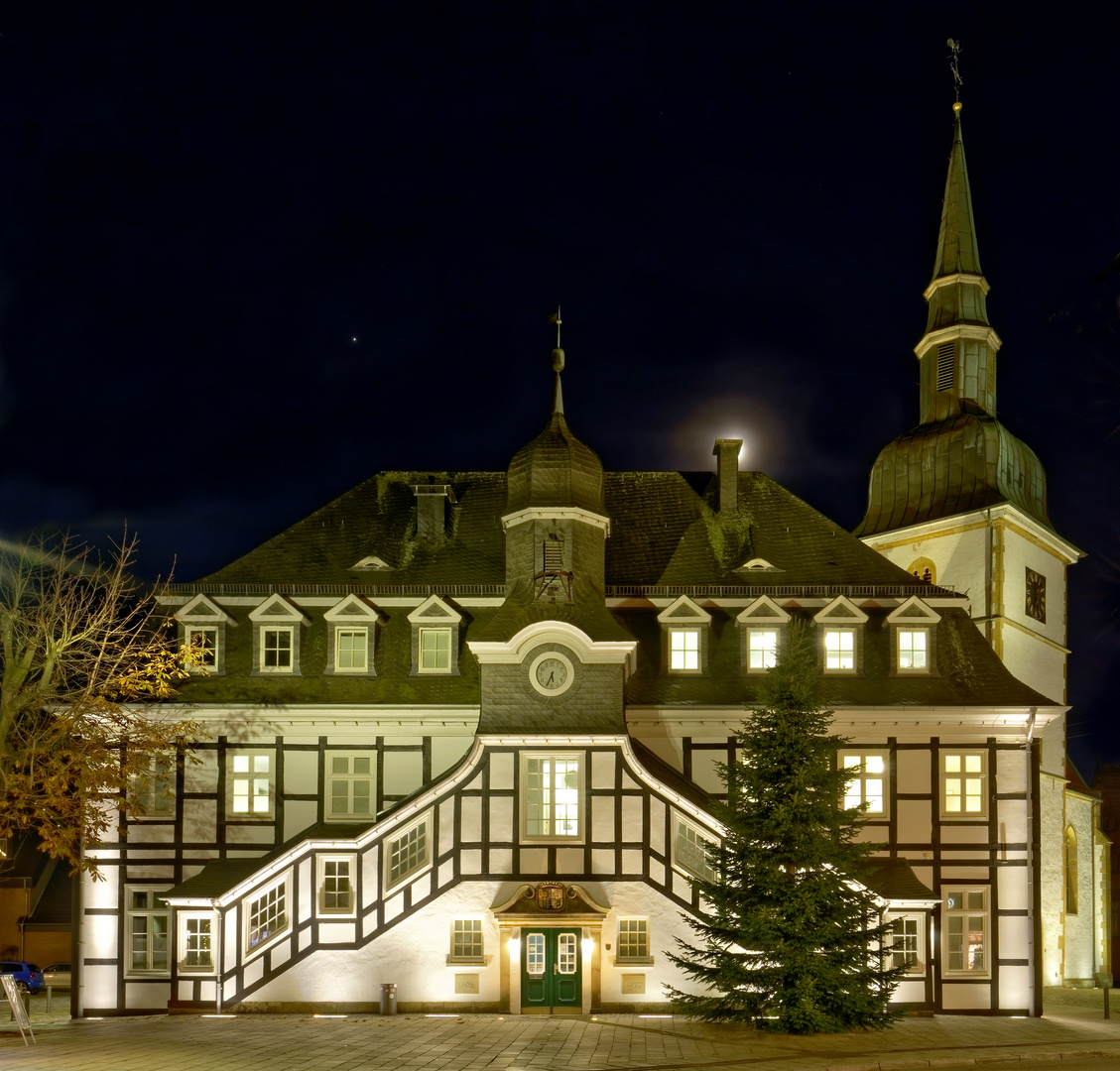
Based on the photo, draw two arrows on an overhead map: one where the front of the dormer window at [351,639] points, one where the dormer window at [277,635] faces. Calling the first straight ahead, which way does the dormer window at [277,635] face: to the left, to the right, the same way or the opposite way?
the same way

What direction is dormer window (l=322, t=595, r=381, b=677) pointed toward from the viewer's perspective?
toward the camera

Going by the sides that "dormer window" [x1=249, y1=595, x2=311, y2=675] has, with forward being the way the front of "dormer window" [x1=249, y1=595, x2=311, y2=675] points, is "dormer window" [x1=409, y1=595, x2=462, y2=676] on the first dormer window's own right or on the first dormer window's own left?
on the first dormer window's own left

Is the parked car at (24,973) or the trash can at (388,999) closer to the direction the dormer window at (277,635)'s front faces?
the trash can

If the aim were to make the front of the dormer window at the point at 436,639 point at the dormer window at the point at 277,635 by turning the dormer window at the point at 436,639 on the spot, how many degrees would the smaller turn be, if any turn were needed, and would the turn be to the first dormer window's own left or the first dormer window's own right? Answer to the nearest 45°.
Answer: approximately 90° to the first dormer window's own right

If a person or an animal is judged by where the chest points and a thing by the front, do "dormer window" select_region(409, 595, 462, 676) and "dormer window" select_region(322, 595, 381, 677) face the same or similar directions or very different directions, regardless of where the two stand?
same or similar directions

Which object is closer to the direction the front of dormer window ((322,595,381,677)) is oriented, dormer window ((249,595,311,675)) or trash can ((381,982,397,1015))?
the trash can

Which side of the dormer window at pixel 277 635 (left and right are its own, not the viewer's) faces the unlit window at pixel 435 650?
left

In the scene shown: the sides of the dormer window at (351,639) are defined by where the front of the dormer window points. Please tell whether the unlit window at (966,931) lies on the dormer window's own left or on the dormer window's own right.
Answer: on the dormer window's own left

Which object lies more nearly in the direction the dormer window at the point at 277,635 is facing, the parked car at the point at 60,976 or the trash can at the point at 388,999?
the trash can

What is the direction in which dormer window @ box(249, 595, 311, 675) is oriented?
toward the camera

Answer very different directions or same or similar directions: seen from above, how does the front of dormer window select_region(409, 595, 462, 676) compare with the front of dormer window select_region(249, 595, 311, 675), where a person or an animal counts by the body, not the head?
same or similar directions

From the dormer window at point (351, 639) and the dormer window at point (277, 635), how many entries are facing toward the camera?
2

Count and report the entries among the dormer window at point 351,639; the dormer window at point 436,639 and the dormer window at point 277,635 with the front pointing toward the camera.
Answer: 3

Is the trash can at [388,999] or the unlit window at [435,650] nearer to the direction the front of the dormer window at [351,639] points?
the trash can

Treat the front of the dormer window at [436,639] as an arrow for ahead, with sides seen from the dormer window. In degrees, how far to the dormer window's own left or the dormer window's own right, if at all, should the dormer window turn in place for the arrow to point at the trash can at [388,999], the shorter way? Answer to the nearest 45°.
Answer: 0° — it already faces it

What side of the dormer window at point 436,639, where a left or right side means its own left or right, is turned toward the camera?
front
